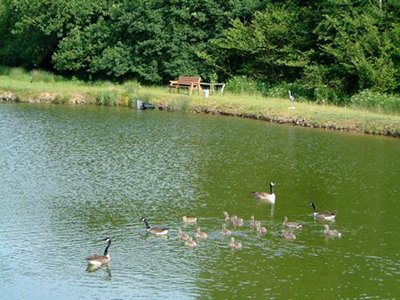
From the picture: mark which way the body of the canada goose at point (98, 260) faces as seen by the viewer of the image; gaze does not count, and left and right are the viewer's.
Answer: facing to the right of the viewer

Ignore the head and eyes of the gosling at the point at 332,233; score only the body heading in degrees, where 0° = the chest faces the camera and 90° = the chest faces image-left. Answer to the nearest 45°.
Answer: approximately 90°

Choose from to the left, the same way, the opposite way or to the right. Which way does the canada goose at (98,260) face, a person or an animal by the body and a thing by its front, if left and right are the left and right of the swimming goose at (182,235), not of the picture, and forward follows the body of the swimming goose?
the opposite way

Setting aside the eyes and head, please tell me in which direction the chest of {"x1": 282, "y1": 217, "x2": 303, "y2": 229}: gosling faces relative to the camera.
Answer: to the viewer's left

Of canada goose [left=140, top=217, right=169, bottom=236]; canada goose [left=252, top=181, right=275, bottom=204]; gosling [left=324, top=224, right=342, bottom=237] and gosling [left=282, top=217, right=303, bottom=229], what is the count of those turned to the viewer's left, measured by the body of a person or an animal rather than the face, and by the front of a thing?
3

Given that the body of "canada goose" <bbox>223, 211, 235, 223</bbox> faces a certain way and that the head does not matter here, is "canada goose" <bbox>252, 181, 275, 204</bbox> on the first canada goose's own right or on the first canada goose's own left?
on the first canada goose's own right

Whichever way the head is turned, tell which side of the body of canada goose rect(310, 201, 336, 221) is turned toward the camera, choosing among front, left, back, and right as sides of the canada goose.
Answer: left

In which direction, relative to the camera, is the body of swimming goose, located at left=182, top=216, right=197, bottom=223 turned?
to the viewer's left

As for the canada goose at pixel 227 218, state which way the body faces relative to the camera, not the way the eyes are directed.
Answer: to the viewer's left

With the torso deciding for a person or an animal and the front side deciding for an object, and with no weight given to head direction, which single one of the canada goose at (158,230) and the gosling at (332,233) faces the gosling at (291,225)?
the gosling at (332,233)

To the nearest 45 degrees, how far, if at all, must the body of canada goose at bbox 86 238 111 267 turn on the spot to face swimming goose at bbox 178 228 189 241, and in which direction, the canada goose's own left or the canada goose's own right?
approximately 45° to the canada goose's own left

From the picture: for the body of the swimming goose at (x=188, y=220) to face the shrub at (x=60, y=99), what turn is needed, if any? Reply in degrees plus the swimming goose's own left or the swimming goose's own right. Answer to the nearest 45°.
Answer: approximately 90° to the swimming goose's own right
